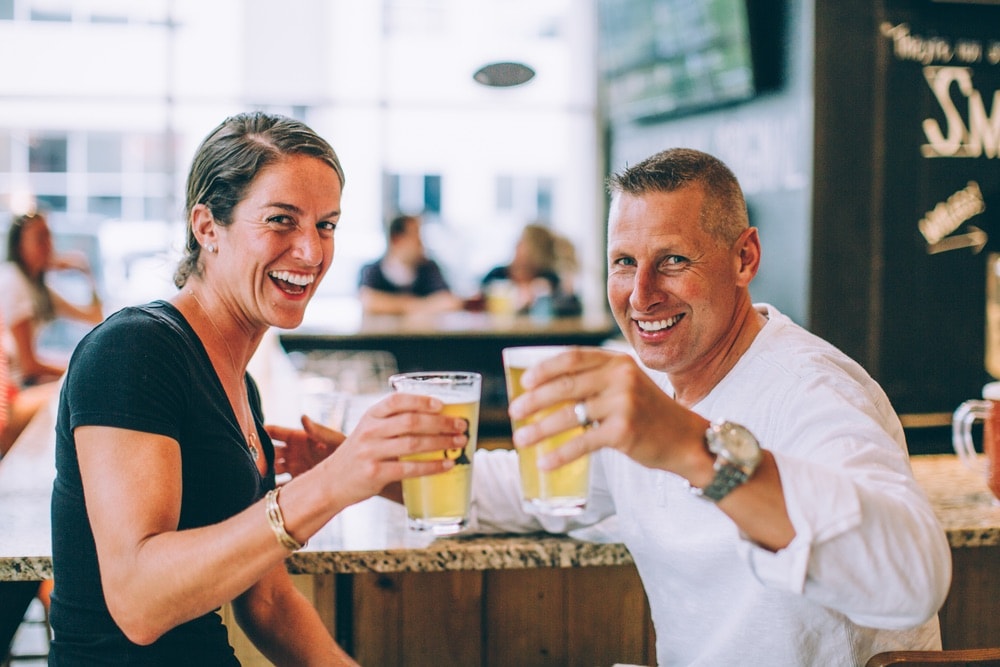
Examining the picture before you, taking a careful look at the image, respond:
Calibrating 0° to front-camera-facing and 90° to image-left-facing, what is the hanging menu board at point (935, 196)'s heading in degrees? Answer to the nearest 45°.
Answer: approximately 0°

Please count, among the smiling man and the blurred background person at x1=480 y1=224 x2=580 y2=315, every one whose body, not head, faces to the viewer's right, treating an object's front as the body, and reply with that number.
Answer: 0

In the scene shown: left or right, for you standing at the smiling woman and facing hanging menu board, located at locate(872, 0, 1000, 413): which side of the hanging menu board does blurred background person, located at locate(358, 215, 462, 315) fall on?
left

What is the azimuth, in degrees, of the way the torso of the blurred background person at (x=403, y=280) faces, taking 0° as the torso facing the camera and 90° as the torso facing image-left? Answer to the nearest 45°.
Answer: approximately 315°

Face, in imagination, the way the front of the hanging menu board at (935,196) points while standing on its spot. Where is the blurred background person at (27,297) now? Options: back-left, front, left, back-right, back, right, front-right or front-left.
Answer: right

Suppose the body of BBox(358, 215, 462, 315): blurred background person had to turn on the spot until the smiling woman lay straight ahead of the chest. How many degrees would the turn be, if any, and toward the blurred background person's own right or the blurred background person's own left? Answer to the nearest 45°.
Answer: approximately 45° to the blurred background person's own right

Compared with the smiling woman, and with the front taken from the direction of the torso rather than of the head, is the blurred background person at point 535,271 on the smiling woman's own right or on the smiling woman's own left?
on the smiling woman's own left
